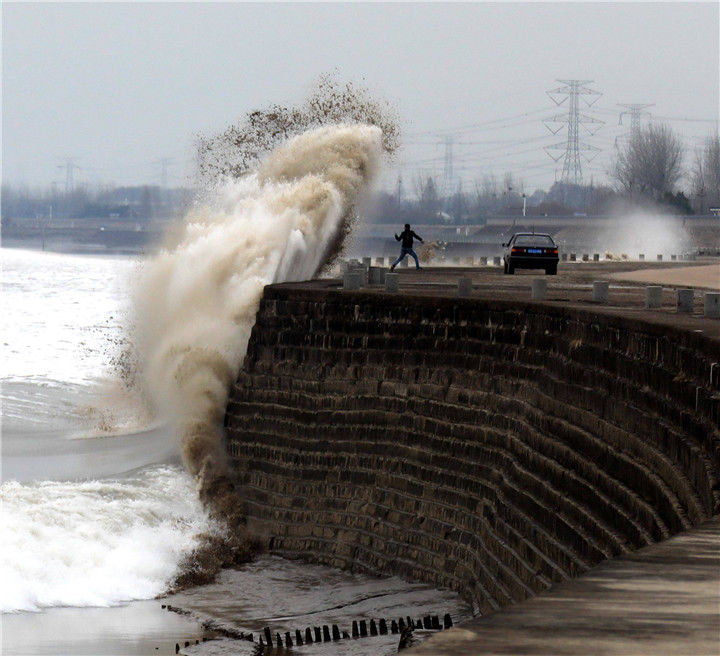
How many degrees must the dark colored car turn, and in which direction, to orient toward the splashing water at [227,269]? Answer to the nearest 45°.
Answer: approximately 135° to its left

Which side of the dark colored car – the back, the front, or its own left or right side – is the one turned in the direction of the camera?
back

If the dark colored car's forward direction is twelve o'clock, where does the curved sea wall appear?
The curved sea wall is roughly at 6 o'clock from the dark colored car.
